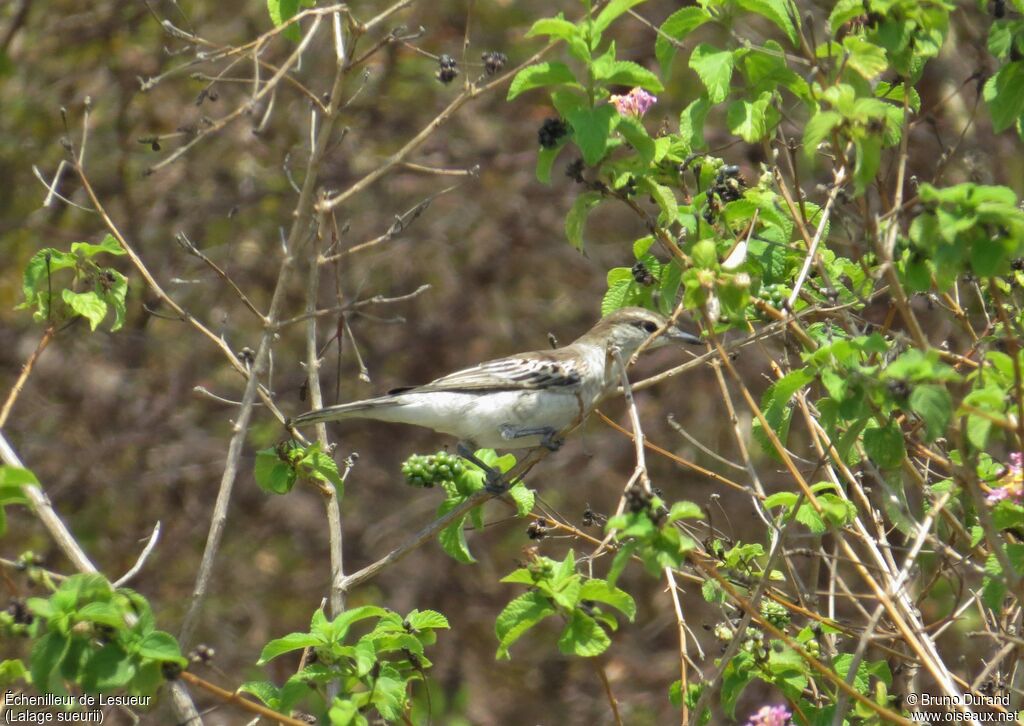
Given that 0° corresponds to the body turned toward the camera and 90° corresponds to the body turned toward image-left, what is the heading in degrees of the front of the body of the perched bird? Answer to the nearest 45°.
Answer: approximately 270°

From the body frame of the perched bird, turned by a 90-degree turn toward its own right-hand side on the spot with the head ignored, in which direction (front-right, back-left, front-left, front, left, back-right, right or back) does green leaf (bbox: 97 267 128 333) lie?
front-right

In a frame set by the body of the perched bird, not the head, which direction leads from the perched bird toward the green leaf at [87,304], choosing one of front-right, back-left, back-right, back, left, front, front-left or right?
back-right
